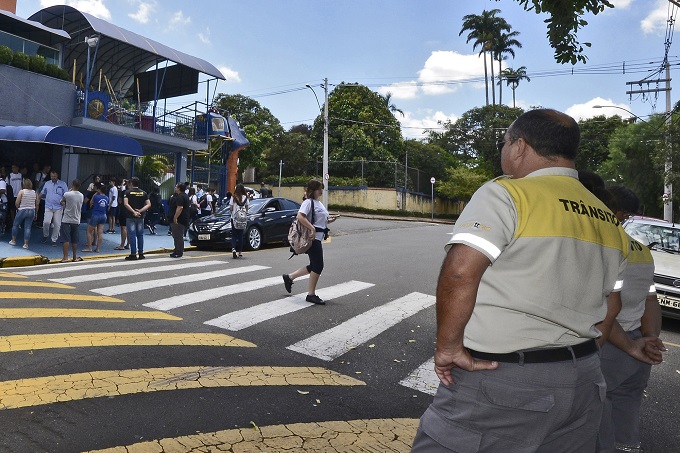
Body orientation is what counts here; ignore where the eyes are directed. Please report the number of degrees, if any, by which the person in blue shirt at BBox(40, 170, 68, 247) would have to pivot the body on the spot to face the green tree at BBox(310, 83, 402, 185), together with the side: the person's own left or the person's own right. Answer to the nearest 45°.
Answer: approximately 135° to the person's own left

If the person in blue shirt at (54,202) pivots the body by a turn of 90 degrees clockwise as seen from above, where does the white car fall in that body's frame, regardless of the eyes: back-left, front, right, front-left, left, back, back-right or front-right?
back-left

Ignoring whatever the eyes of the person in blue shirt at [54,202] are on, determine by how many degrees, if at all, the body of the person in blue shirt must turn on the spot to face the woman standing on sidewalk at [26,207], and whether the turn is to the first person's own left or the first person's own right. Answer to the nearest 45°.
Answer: approximately 45° to the first person's own right

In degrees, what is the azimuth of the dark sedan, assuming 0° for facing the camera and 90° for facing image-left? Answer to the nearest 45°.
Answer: approximately 45°

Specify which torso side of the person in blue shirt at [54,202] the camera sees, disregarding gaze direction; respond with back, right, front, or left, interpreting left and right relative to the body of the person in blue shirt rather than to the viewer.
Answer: front

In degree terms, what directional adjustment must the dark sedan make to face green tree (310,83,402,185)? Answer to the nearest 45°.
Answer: approximately 135° to its right
